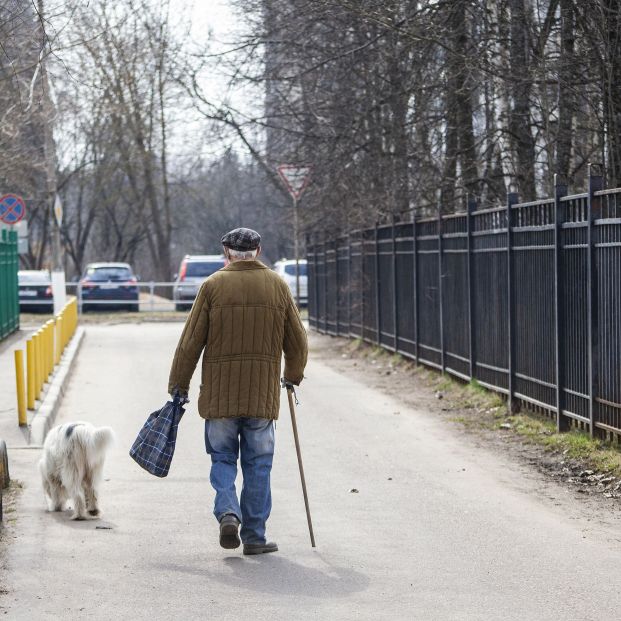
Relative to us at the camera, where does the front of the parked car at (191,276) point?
facing away from the viewer

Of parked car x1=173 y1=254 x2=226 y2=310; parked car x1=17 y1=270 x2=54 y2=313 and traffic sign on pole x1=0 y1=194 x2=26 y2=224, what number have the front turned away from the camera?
2

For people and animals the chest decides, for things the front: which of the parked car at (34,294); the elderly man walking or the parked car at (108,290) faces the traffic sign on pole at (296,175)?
the elderly man walking

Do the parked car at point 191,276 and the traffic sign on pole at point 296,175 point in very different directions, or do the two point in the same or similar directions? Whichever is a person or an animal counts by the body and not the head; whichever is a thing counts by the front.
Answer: very different directions

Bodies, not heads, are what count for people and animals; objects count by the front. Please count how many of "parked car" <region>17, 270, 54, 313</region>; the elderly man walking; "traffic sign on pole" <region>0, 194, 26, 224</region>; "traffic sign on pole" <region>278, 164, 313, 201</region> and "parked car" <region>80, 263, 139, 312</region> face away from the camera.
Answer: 3

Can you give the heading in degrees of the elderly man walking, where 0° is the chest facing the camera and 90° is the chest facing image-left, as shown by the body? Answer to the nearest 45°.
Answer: approximately 180°

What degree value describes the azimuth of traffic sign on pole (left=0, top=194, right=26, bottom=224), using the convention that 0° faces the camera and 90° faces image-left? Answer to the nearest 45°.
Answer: approximately 0°

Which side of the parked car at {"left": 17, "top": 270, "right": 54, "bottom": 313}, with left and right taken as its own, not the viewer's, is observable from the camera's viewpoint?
back

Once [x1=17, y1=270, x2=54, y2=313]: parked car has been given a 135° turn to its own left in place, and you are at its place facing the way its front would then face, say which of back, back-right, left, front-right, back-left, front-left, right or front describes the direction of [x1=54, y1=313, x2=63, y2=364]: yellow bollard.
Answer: front-left

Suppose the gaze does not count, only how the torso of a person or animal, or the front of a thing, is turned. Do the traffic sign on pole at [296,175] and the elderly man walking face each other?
yes

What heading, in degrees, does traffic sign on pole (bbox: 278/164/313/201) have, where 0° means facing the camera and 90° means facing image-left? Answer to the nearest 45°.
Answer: approximately 0°

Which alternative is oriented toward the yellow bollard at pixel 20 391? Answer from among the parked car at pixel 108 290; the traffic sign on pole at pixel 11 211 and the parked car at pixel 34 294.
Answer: the traffic sign on pole

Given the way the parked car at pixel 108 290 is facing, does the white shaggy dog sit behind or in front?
behind

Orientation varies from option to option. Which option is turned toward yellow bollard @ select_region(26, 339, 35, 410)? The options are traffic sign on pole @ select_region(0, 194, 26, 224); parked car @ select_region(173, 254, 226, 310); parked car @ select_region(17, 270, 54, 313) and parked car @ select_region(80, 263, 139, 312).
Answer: the traffic sign on pole

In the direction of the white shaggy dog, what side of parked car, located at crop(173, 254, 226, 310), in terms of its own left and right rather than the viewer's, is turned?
back

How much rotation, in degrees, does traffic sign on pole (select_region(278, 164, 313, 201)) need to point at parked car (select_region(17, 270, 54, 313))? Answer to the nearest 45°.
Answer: approximately 135° to its right

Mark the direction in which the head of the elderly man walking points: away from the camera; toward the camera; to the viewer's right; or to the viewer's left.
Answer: away from the camera
